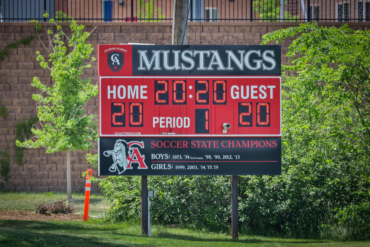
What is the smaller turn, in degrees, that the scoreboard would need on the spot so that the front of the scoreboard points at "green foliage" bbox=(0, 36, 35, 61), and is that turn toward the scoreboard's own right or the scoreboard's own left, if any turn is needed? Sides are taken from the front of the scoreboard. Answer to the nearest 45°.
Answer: approximately 135° to the scoreboard's own right

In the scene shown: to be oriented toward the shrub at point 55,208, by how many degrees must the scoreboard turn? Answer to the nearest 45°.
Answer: approximately 135° to its right

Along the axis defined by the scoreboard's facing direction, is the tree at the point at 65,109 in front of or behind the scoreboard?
behind

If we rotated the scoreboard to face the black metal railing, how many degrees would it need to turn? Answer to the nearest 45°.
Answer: approximately 180°

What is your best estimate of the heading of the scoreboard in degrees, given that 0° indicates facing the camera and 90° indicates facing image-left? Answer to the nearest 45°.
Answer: approximately 0°
